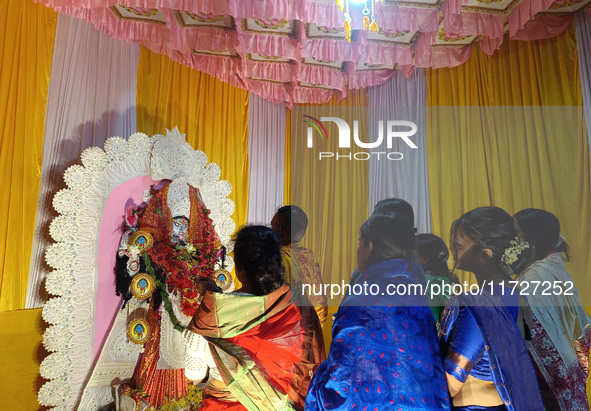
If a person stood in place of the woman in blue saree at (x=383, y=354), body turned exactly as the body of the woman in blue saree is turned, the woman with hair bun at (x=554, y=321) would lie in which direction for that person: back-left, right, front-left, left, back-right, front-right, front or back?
right

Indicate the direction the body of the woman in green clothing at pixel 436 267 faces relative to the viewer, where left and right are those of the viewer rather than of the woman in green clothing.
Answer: facing away from the viewer and to the left of the viewer

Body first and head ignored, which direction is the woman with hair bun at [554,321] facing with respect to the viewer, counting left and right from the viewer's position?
facing away from the viewer and to the left of the viewer

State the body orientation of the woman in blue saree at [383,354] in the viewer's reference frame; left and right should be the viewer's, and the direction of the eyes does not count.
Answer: facing away from the viewer and to the left of the viewer

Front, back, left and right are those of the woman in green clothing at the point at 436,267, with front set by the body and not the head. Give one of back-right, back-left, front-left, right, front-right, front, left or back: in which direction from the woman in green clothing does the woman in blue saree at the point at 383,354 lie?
back-left

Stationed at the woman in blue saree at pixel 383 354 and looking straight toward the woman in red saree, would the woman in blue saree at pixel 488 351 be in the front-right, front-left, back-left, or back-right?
back-right

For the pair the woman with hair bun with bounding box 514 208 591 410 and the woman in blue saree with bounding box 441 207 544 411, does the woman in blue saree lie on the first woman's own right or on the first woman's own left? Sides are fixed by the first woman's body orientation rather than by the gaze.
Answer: on the first woman's own left

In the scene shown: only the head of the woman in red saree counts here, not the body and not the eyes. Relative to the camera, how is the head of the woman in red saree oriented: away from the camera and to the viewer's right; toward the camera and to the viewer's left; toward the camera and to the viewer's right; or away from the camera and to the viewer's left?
away from the camera and to the viewer's left

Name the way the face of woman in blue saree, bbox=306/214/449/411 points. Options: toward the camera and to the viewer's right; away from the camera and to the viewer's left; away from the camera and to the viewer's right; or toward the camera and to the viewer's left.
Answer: away from the camera and to the viewer's left

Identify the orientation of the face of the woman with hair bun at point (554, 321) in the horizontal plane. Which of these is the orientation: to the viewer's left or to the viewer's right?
to the viewer's left

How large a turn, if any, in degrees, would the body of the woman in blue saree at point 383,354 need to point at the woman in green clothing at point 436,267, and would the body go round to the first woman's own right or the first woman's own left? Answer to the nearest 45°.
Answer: approximately 45° to the first woman's own right

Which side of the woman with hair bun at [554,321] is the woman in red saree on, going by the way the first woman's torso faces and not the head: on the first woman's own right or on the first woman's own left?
on the first woman's own left

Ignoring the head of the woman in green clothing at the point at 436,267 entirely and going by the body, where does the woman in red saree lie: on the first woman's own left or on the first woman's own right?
on the first woman's own left

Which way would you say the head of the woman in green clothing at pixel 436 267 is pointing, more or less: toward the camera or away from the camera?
away from the camera
